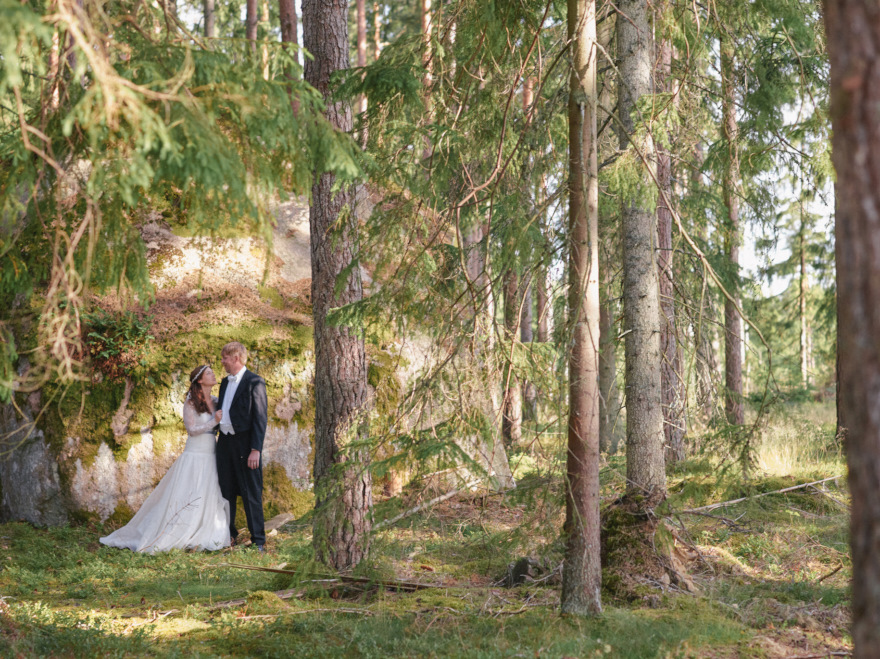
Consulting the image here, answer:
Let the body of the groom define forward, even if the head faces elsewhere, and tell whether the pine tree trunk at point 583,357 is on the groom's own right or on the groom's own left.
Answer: on the groom's own left

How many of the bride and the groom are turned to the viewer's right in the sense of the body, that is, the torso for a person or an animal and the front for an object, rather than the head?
1

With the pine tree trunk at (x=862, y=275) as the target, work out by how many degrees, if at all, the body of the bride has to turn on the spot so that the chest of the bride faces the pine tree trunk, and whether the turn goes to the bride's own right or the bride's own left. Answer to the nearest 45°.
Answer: approximately 90° to the bride's own right

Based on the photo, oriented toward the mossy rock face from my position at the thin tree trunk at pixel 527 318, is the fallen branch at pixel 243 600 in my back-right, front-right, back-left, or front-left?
front-left

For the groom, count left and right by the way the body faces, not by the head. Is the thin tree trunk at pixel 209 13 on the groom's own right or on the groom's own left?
on the groom's own right

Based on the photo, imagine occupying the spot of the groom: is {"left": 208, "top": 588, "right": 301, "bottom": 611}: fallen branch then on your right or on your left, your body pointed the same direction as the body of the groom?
on your left

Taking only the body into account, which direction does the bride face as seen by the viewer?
to the viewer's right

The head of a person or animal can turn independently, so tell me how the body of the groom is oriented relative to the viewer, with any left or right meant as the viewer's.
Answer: facing the viewer and to the left of the viewer

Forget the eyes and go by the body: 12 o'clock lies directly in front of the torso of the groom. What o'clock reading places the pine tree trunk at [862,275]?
The pine tree trunk is roughly at 10 o'clock from the groom.

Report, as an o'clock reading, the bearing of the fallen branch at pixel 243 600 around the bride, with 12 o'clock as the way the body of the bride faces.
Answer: The fallen branch is roughly at 3 o'clock from the bride.
